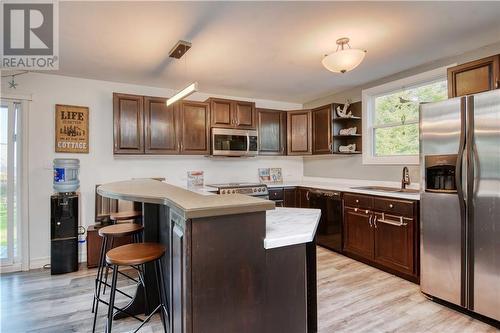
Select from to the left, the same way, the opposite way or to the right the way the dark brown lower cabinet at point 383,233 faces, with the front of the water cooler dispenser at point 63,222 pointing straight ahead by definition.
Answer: to the right

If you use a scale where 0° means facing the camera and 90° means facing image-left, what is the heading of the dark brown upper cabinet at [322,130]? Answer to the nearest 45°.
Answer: approximately 45°

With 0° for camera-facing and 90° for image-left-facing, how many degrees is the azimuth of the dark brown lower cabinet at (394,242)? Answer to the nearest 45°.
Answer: approximately 45°

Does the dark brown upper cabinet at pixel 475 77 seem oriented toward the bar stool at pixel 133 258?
yes

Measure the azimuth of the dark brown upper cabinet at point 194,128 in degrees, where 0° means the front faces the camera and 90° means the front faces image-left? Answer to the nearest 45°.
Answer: approximately 0°
